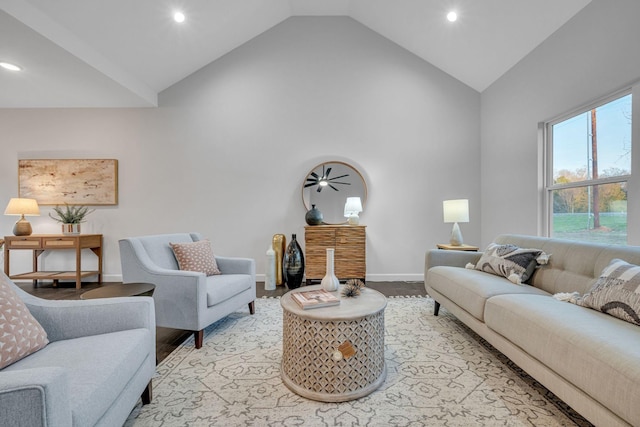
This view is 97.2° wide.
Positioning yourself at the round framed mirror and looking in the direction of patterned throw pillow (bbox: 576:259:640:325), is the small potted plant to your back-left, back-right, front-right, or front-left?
back-right

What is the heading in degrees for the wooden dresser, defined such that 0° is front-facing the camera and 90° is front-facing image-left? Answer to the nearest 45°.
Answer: approximately 0°

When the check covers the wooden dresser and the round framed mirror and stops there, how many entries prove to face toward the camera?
2

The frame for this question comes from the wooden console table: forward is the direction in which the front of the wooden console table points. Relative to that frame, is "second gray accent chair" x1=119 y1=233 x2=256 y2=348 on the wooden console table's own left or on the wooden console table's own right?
on the wooden console table's own left

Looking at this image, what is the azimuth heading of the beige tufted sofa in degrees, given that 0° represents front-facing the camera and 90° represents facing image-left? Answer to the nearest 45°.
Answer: approximately 45°

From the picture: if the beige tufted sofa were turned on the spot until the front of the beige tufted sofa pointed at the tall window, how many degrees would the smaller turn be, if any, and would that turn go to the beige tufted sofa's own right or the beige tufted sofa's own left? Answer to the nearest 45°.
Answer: approximately 135° to the beige tufted sofa's own right

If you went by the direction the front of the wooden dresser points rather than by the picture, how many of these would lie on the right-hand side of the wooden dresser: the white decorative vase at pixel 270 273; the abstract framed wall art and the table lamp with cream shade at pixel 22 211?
3

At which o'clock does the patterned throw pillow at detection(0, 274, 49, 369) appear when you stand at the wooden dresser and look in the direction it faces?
The patterned throw pillow is roughly at 1 o'clock from the wooden dresser.

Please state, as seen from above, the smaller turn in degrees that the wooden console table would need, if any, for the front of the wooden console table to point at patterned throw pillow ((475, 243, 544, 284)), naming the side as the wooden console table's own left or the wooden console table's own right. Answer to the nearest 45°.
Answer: approximately 90° to the wooden console table's own left

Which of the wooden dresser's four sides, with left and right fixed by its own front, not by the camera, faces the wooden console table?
right

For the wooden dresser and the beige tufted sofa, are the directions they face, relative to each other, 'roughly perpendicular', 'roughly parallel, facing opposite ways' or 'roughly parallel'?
roughly perpendicular

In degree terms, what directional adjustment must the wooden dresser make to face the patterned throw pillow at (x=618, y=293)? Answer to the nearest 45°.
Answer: approximately 45° to its left

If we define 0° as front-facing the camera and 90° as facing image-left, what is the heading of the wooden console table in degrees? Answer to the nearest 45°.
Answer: approximately 45°
